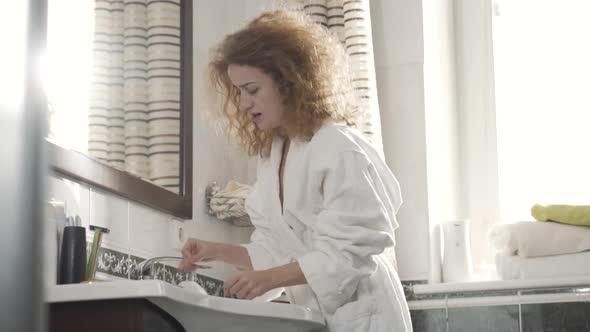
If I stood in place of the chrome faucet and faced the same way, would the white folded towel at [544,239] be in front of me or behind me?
in front

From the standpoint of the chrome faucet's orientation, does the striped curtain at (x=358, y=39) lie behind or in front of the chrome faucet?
in front

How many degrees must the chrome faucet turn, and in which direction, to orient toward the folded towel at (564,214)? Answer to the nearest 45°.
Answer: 0° — it already faces it

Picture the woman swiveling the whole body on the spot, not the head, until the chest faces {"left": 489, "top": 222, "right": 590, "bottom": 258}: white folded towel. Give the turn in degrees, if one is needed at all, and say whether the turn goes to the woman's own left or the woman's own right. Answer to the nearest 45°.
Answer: approximately 180°

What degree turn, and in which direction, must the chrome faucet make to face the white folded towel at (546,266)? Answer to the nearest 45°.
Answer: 0° — it already faces it

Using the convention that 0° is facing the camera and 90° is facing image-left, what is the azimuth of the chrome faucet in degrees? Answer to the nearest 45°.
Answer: approximately 270°

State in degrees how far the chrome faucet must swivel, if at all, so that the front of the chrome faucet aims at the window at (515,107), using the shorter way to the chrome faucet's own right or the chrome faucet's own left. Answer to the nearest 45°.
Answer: approximately 45° to the chrome faucet's own left

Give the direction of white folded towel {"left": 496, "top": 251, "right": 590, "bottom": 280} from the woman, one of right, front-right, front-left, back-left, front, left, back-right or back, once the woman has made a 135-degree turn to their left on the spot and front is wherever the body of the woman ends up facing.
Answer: front-left

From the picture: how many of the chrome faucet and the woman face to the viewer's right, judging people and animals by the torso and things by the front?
1

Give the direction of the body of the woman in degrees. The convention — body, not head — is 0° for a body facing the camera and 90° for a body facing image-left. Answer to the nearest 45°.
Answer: approximately 45°

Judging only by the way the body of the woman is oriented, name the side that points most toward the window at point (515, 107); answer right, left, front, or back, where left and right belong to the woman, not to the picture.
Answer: back
